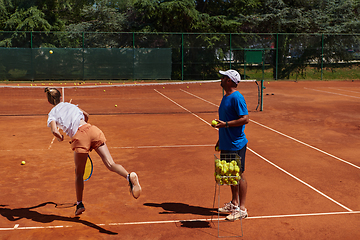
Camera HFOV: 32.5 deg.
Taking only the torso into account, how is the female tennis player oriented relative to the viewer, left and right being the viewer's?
facing away from the viewer and to the left of the viewer
